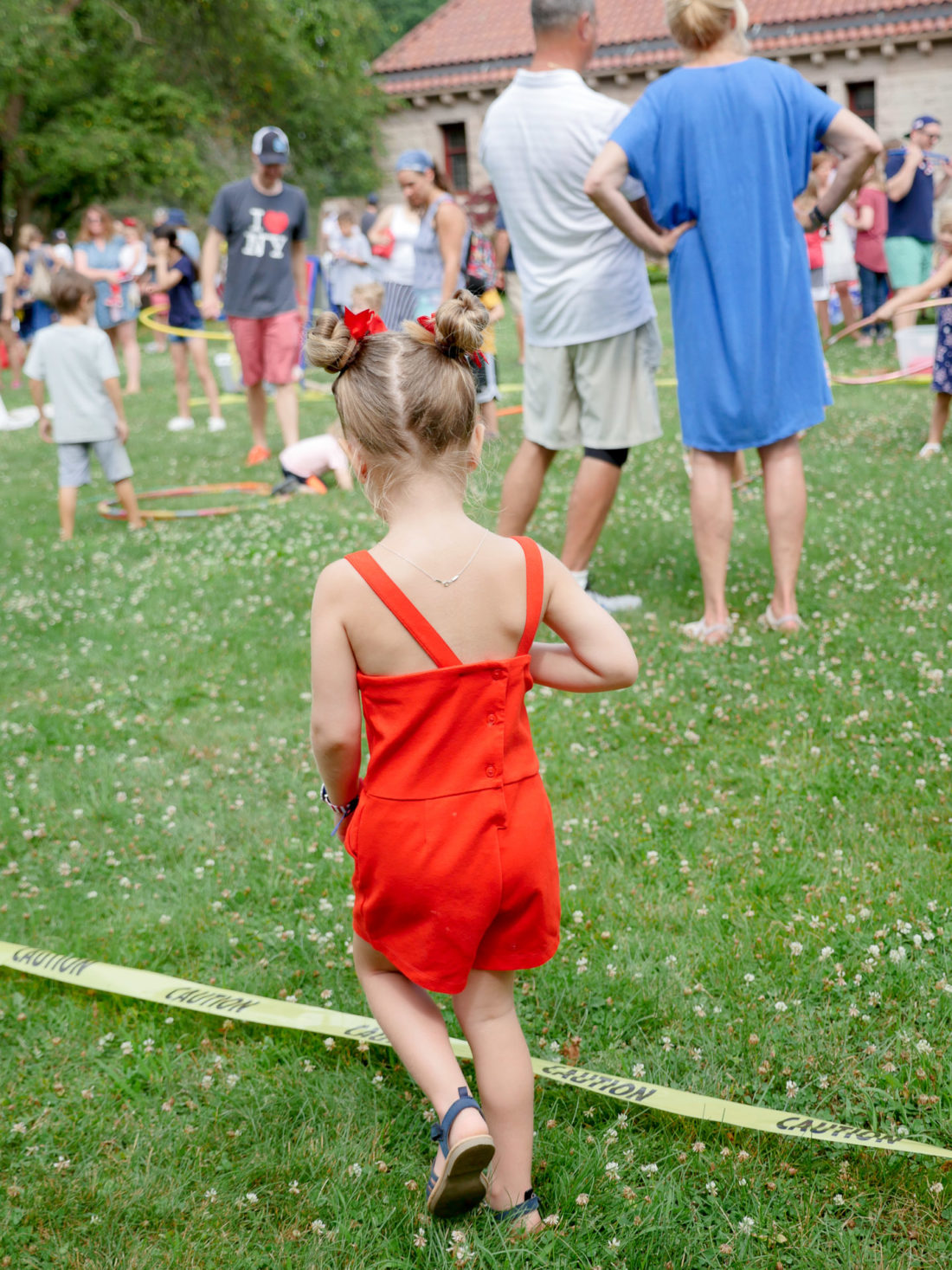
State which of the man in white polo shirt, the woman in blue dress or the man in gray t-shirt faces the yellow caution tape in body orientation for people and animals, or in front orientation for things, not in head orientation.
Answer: the man in gray t-shirt

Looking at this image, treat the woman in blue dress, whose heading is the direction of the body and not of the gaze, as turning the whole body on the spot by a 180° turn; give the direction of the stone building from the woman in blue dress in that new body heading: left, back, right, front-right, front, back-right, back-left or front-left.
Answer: back

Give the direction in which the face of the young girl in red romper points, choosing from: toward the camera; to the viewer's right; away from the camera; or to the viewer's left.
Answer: away from the camera

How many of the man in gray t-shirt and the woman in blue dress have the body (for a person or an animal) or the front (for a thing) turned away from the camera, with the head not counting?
1

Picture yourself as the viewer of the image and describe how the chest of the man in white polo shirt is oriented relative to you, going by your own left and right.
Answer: facing away from the viewer and to the right of the viewer

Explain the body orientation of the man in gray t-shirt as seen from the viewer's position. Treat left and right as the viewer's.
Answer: facing the viewer

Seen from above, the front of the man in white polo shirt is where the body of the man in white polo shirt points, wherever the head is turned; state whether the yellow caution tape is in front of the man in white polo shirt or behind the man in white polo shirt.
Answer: behind

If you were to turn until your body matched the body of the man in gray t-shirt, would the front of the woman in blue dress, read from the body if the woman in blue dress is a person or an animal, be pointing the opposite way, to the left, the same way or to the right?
the opposite way

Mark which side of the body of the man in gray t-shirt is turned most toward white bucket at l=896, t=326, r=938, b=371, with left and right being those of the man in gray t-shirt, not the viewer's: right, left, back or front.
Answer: left

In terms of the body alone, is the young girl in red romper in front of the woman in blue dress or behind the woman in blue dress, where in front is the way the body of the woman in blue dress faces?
behind

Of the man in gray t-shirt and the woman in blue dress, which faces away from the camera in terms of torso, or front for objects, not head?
the woman in blue dress

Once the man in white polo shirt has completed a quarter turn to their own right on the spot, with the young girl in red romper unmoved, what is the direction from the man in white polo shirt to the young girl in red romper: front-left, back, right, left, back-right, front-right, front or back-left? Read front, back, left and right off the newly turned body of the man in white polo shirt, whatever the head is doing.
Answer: front-right

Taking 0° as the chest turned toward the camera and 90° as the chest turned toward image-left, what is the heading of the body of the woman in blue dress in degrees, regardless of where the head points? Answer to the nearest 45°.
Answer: approximately 180°

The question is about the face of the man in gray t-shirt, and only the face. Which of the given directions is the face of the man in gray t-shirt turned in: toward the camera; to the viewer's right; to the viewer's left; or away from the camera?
toward the camera

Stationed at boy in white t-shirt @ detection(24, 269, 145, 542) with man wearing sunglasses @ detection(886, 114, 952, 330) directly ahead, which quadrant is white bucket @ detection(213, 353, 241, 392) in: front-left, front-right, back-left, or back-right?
front-left

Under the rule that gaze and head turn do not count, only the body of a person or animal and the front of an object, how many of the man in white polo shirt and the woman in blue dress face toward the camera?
0
